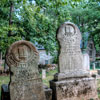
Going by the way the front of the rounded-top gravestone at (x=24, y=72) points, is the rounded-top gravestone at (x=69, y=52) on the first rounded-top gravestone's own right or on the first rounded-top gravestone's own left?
on the first rounded-top gravestone's own left

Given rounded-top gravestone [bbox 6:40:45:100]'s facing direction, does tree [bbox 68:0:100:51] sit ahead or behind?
behind

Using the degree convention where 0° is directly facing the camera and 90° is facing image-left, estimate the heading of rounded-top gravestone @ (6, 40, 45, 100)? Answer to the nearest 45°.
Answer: approximately 0°

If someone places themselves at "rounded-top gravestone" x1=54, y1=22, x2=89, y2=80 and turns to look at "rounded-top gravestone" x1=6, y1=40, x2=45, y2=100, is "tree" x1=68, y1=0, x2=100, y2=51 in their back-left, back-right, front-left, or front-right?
back-right
